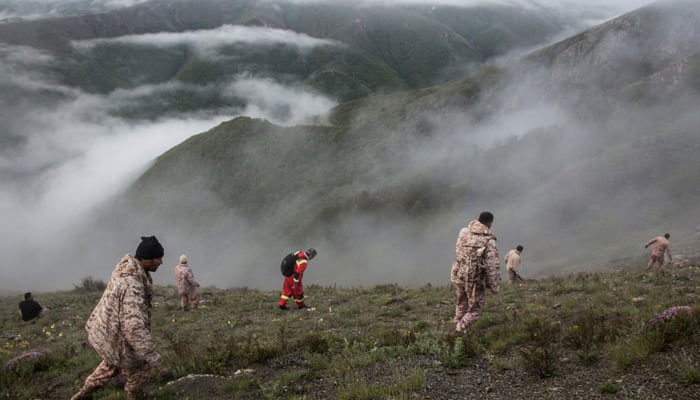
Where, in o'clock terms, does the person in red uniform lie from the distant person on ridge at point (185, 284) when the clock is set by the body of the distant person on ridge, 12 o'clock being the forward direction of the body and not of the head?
The person in red uniform is roughly at 3 o'clock from the distant person on ridge.

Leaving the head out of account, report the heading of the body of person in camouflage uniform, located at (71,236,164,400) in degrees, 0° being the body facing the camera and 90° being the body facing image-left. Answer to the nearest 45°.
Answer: approximately 270°

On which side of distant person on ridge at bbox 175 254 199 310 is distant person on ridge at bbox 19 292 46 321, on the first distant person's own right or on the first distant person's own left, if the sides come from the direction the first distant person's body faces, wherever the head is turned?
on the first distant person's own left

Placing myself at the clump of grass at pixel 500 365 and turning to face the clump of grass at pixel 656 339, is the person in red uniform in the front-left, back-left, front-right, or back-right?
back-left

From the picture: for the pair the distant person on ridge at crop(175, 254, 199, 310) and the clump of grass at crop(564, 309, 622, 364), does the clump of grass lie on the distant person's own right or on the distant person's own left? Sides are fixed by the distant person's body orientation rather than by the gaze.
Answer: on the distant person's own right

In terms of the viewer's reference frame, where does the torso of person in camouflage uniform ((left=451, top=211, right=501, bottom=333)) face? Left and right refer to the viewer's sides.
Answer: facing away from the viewer and to the right of the viewer

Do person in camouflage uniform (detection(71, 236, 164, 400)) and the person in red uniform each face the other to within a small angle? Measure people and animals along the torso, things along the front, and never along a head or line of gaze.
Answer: no

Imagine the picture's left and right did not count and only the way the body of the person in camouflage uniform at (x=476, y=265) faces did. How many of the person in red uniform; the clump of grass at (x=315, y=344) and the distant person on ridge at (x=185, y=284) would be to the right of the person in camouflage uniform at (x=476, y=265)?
0

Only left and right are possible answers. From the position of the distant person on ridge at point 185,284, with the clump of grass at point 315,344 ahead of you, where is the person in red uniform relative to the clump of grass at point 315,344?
left

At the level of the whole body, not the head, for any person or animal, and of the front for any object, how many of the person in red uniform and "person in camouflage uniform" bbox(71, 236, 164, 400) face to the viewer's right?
2

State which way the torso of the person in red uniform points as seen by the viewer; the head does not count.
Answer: to the viewer's right

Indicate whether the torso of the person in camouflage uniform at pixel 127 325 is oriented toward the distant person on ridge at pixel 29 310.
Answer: no

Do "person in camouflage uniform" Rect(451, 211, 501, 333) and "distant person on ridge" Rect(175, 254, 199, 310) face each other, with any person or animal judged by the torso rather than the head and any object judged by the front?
no
